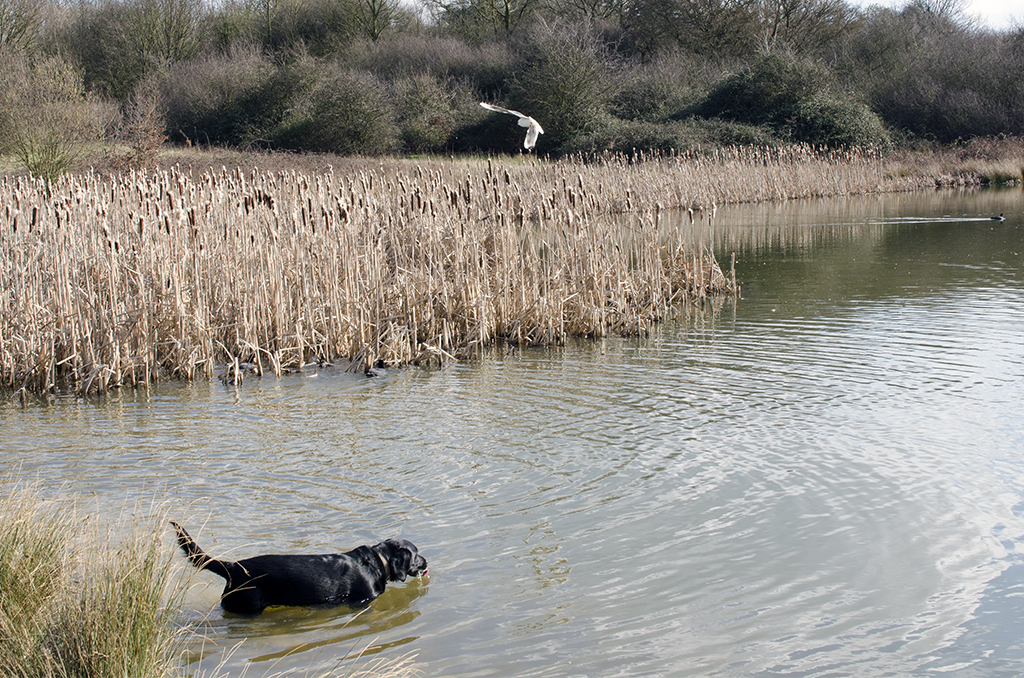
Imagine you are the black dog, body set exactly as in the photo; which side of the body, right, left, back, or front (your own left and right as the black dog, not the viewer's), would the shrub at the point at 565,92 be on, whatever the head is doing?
left

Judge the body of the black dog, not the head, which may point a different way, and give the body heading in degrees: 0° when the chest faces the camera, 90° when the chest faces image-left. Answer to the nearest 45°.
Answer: approximately 270°

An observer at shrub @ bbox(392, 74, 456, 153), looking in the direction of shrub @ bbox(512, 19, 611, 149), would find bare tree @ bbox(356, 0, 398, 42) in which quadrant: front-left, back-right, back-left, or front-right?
back-left

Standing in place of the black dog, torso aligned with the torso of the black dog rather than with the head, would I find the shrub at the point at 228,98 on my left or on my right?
on my left

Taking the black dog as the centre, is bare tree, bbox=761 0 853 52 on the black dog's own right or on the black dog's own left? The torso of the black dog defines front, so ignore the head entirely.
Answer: on the black dog's own left

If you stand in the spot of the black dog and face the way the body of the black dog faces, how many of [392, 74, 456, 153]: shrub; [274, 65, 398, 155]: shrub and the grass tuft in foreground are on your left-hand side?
2

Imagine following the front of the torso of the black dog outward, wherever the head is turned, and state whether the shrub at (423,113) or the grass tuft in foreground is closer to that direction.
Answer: the shrub

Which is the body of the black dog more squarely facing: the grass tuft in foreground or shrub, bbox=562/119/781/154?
the shrub
